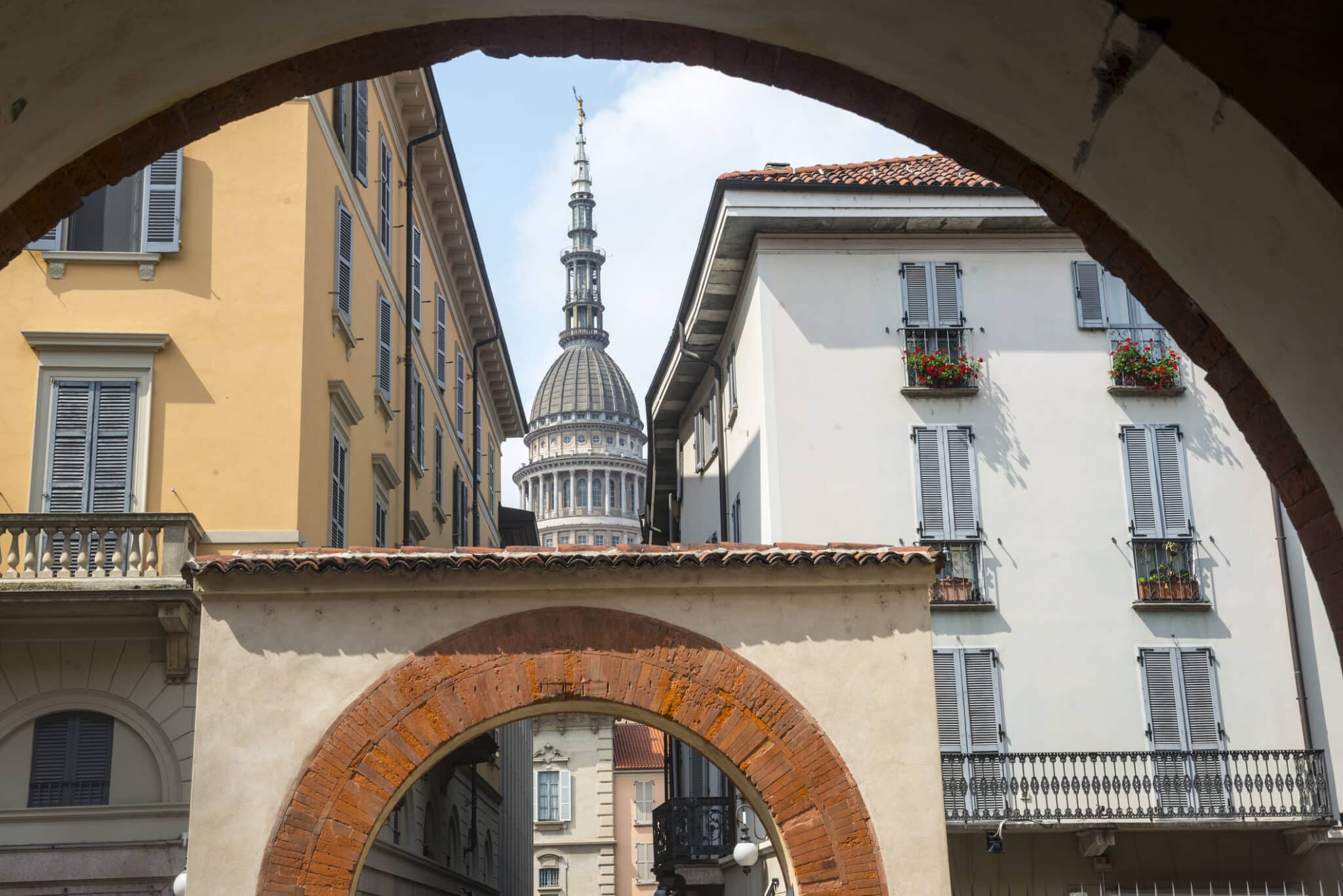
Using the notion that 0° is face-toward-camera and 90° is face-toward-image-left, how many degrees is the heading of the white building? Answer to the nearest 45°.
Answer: approximately 0°

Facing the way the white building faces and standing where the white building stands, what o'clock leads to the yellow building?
The yellow building is roughly at 2 o'clock from the white building.
